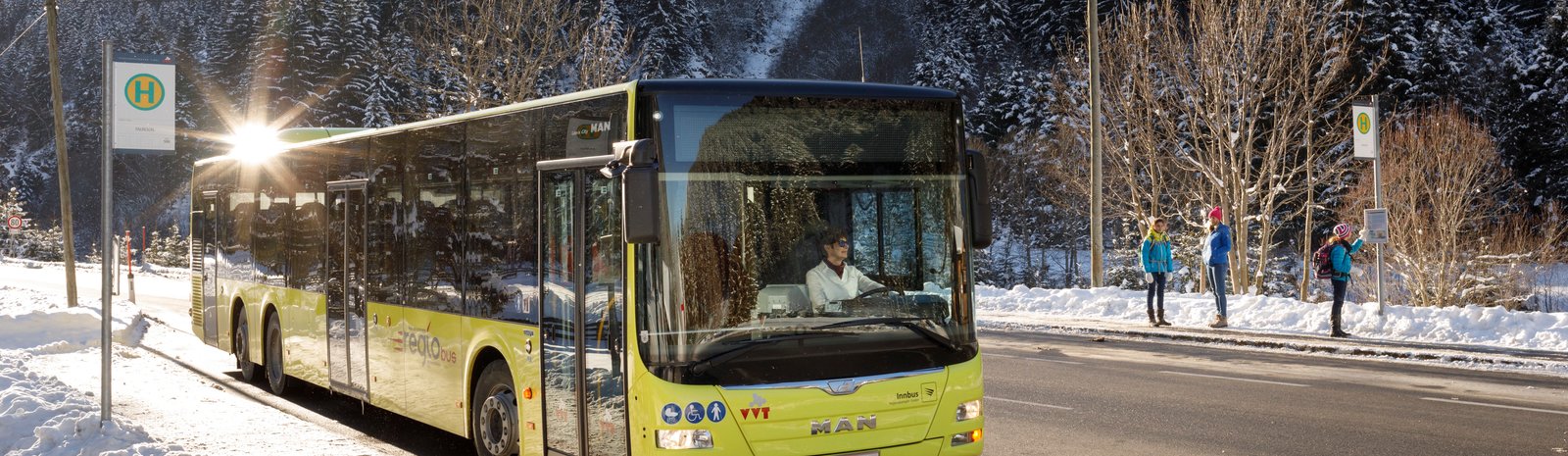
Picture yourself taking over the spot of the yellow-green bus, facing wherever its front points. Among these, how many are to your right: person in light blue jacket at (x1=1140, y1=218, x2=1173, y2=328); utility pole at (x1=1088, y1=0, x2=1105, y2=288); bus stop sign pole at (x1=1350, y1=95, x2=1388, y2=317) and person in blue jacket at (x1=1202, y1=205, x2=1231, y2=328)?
0

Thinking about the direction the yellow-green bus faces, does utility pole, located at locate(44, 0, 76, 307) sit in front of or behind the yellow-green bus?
behind

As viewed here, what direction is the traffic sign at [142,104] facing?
toward the camera

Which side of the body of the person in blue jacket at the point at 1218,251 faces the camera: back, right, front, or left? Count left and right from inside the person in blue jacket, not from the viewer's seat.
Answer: left

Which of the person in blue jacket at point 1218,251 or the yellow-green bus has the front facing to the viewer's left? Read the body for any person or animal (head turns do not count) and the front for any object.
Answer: the person in blue jacket

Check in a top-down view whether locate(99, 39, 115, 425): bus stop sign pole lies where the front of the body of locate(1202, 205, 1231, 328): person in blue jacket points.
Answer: no

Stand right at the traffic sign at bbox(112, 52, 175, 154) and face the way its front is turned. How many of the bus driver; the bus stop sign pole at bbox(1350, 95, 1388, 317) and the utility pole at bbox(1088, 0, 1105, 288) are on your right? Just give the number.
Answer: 0

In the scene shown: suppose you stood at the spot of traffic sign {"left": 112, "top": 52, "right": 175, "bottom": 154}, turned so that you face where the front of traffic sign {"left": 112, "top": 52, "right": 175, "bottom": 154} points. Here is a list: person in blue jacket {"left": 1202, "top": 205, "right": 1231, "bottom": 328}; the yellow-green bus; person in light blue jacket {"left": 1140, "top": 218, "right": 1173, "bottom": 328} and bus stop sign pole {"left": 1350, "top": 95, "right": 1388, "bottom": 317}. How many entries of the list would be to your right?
0

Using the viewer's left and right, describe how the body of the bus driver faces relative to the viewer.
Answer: facing the viewer and to the right of the viewer

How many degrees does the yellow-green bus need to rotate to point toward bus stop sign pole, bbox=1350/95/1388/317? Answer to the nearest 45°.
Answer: approximately 90° to its left

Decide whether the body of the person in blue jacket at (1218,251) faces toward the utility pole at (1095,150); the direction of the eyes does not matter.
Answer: no
